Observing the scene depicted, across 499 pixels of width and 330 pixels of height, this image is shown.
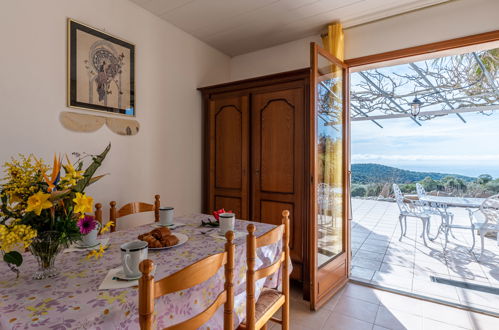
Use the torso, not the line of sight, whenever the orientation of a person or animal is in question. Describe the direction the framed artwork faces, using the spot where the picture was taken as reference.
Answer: facing the viewer and to the right of the viewer

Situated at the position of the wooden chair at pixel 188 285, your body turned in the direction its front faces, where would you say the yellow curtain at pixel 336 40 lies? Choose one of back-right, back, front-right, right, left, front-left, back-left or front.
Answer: right

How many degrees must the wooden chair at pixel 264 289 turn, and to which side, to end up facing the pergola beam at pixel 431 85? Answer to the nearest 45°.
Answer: approximately 90° to its right

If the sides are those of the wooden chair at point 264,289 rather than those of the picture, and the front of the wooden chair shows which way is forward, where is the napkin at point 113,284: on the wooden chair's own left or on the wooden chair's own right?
on the wooden chair's own left

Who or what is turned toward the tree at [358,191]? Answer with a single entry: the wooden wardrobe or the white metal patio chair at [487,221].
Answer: the white metal patio chair

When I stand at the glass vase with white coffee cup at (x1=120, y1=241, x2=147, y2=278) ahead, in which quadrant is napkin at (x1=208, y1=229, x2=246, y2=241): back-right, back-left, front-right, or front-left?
front-left

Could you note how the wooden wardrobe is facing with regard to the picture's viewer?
facing the viewer and to the left of the viewer

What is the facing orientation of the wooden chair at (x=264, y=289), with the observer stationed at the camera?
facing away from the viewer and to the left of the viewer

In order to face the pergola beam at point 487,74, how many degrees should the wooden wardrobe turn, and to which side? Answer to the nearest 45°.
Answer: approximately 135° to its left

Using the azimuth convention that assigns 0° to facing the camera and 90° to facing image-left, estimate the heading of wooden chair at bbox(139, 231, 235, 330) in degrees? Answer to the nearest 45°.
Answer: approximately 135°

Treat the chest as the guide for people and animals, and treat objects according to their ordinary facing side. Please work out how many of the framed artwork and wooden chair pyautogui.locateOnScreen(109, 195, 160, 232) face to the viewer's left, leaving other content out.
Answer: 0

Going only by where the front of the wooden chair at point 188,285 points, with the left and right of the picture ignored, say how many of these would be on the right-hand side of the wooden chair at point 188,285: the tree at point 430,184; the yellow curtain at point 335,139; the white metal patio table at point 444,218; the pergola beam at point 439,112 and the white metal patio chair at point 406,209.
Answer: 5
